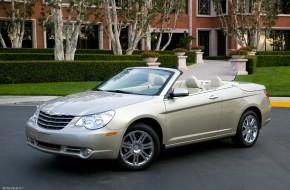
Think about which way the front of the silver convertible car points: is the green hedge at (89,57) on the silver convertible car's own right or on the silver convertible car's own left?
on the silver convertible car's own right

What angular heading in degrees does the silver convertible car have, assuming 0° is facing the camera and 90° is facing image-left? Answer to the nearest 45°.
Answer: approximately 45°

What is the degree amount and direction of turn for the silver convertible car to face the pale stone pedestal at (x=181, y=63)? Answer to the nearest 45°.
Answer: approximately 135° to its right

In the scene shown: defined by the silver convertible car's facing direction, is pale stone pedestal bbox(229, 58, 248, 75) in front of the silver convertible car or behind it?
behind

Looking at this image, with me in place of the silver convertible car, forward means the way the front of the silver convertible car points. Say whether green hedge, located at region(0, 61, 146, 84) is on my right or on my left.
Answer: on my right

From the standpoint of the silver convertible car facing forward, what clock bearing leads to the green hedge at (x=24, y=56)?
The green hedge is roughly at 4 o'clock from the silver convertible car.

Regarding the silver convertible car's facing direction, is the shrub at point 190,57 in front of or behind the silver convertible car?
behind

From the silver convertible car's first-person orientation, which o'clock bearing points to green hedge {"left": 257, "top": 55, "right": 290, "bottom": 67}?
The green hedge is roughly at 5 o'clock from the silver convertible car.
